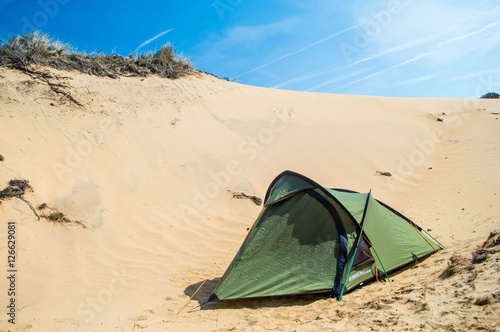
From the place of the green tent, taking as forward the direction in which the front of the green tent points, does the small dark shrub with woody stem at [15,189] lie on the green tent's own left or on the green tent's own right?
on the green tent's own right

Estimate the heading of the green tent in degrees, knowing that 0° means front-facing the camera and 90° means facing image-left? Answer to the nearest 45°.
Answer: approximately 45°

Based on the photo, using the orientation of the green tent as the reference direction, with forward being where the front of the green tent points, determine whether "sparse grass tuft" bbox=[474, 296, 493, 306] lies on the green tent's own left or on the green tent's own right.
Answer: on the green tent's own left
